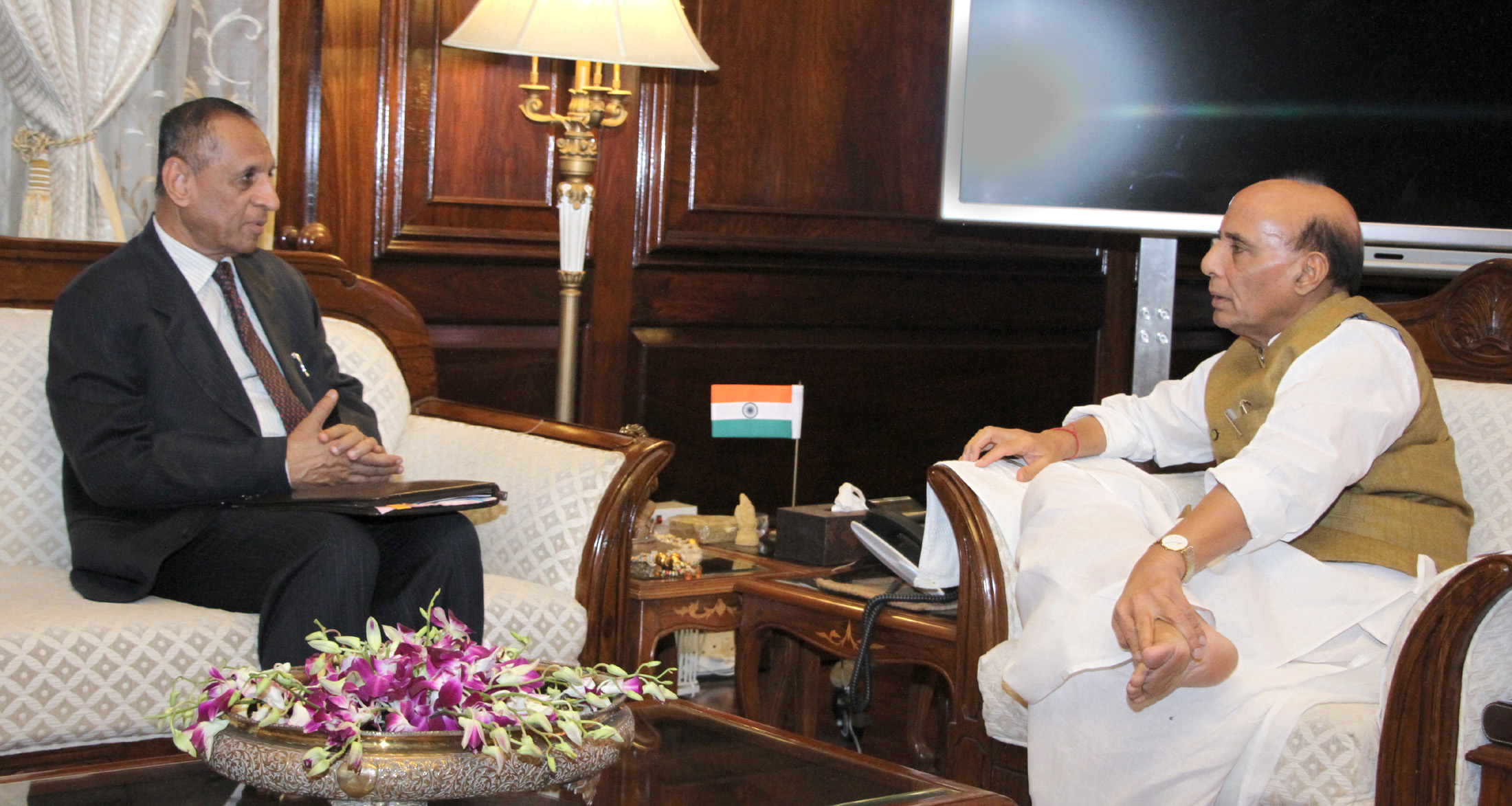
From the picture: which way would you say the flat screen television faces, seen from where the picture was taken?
facing the viewer

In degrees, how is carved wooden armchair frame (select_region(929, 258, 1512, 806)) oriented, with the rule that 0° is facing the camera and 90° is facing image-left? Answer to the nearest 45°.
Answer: approximately 45°

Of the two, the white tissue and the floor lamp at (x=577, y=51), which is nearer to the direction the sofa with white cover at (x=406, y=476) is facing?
the white tissue

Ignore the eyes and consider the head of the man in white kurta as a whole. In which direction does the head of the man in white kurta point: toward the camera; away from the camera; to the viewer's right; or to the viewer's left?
to the viewer's left

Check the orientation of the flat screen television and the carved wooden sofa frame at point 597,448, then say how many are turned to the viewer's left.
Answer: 0

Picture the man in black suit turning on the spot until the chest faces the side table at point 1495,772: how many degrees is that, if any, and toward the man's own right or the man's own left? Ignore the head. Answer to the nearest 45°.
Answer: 0° — they already face it

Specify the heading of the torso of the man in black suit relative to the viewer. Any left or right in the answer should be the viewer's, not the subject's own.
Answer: facing the viewer and to the right of the viewer

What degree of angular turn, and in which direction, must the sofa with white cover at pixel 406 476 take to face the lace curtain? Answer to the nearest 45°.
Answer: approximately 180°

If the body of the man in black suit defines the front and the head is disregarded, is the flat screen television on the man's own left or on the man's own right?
on the man's own left

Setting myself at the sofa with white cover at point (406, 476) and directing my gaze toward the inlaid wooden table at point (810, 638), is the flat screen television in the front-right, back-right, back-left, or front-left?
front-left

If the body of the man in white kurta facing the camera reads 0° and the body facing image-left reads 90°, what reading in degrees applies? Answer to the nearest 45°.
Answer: approximately 45°

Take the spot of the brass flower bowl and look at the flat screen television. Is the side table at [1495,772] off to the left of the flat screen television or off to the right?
right

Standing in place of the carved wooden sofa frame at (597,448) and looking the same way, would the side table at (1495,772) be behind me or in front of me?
in front
